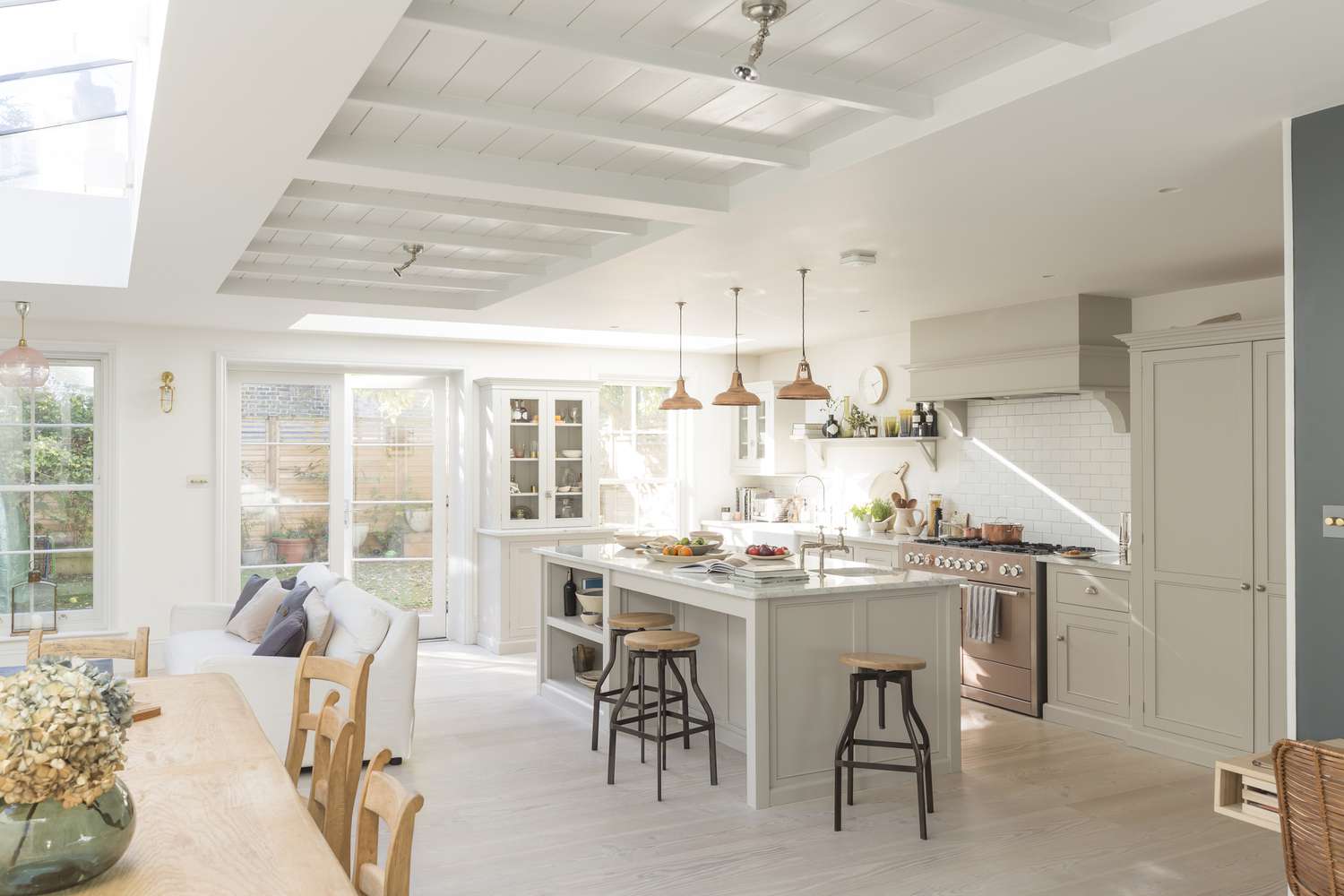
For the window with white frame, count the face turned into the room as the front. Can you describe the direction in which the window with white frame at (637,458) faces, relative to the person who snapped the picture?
facing the viewer

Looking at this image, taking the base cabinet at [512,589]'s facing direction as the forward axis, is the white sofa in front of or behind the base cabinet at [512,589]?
in front

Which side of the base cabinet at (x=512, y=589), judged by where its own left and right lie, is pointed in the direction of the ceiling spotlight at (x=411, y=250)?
front

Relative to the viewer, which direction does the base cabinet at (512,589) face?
toward the camera

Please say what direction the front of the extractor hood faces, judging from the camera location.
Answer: facing the viewer and to the left of the viewer

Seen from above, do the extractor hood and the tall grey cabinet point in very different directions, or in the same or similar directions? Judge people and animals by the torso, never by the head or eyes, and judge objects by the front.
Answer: same or similar directions

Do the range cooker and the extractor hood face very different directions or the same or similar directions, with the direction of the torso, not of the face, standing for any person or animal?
same or similar directions

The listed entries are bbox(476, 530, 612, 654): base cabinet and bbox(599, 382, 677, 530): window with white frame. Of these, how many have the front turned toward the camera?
2

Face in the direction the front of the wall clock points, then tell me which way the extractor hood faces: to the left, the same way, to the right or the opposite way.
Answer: the same way

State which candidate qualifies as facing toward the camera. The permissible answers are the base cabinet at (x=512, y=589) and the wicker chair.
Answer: the base cabinet

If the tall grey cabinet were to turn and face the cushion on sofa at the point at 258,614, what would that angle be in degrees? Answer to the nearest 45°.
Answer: approximately 45° to its right

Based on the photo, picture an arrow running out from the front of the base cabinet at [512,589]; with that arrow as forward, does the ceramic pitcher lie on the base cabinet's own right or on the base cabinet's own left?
on the base cabinet's own left

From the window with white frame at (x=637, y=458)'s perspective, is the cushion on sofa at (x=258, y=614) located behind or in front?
in front
